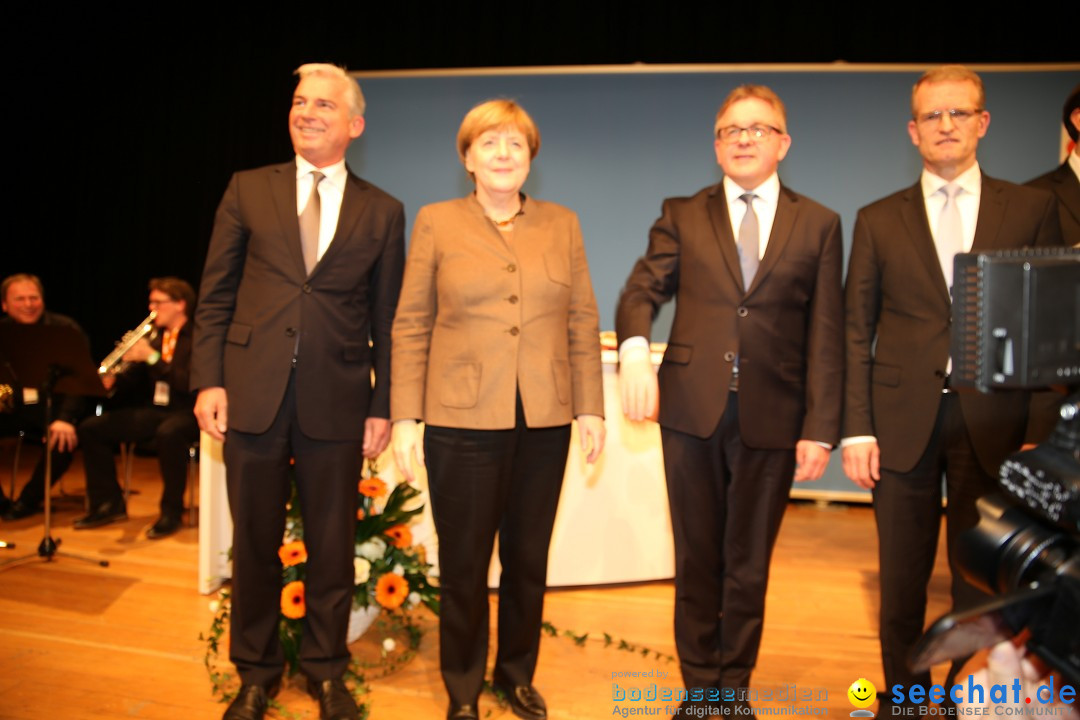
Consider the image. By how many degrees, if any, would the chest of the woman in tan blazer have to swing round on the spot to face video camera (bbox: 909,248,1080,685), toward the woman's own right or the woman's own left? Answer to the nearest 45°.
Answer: approximately 45° to the woman's own left

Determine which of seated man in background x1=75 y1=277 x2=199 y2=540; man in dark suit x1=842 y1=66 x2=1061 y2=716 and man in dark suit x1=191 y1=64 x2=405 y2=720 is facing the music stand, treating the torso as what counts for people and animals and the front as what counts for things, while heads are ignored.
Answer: the seated man in background

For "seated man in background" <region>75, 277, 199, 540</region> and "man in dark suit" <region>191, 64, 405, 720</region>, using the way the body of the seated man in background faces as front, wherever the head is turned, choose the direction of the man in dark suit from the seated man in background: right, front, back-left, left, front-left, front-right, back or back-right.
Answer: front-left

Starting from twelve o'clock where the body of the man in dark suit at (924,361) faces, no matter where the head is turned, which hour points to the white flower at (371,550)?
The white flower is roughly at 3 o'clock from the man in dark suit.

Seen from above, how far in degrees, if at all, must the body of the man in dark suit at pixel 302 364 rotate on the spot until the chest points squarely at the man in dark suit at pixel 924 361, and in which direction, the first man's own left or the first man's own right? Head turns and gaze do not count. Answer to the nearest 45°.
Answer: approximately 90° to the first man's own left

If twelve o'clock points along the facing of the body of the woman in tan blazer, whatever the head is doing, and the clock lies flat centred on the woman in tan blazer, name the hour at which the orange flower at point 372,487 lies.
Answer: The orange flower is roughly at 5 o'clock from the woman in tan blazer.

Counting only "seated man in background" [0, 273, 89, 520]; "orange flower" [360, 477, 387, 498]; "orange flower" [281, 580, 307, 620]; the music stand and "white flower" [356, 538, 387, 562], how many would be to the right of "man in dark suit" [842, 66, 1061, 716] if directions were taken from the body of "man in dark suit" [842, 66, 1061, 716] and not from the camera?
5

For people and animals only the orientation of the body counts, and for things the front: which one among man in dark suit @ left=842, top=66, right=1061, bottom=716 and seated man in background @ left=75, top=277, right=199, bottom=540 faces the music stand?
the seated man in background

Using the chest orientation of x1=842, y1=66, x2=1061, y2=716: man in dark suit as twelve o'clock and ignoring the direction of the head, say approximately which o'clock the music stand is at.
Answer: The music stand is roughly at 3 o'clock from the man in dark suit.
